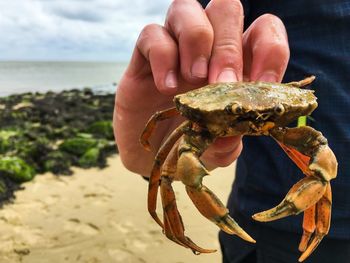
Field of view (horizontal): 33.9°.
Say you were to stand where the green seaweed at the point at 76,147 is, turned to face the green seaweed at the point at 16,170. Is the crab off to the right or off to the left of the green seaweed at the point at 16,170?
left

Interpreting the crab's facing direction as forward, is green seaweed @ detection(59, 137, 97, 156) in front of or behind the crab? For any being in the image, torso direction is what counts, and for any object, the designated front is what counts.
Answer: behind

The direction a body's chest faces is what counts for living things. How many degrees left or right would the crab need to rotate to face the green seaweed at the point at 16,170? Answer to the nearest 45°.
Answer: approximately 135° to its right

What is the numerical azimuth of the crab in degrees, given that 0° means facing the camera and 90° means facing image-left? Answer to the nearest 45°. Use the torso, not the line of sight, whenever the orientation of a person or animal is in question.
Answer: approximately 0°
